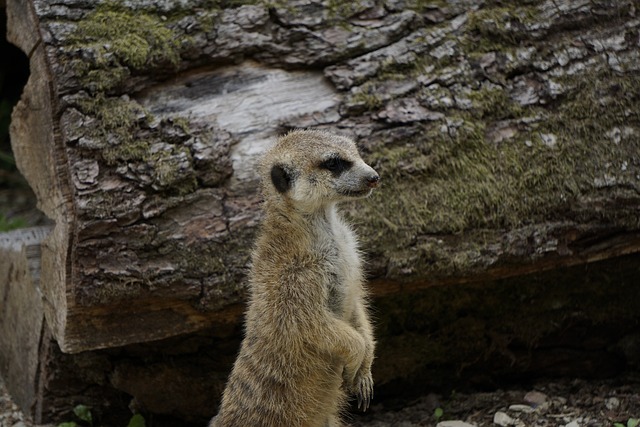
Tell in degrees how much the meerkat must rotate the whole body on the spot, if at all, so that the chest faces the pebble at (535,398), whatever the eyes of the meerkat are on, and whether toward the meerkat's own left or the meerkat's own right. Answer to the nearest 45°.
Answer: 0° — it already faces it

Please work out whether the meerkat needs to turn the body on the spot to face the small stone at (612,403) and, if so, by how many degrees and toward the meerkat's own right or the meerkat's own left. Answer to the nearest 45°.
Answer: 0° — it already faces it

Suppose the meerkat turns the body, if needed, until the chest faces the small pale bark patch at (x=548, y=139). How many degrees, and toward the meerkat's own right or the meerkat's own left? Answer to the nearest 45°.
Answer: approximately 45° to the meerkat's own left

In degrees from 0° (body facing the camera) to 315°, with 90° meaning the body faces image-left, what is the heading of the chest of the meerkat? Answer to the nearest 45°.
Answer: approximately 270°

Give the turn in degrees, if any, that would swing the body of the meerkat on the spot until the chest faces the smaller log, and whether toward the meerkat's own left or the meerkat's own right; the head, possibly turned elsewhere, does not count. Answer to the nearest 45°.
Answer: approximately 135° to the meerkat's own left

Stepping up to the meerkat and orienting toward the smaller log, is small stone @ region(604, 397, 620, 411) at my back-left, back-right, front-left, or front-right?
back-right

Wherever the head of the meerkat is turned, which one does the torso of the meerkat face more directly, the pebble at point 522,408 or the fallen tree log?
the pebble

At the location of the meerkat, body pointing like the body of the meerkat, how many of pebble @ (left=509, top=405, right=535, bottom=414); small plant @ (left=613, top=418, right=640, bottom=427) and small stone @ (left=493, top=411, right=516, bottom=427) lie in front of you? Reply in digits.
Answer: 3

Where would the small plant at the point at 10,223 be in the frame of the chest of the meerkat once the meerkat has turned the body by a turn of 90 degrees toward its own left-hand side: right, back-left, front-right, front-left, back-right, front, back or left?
front-left

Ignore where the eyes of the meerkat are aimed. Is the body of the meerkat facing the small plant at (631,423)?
yes
